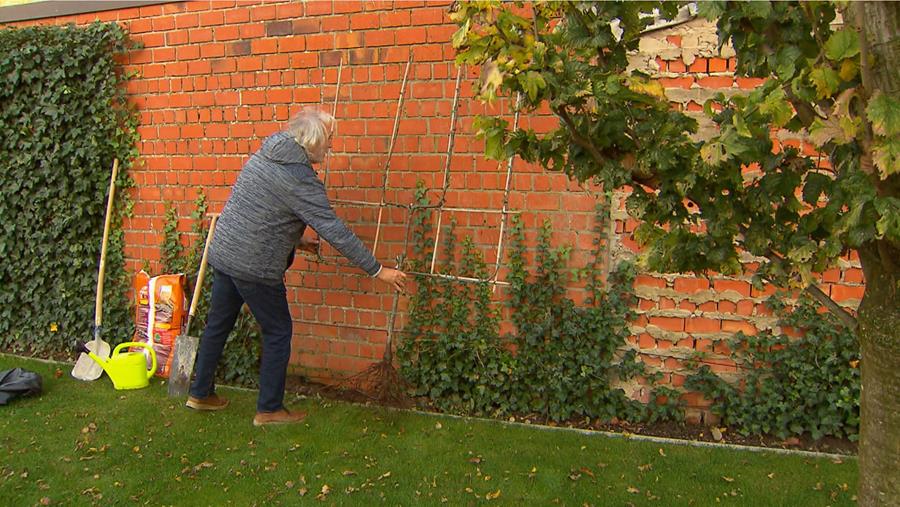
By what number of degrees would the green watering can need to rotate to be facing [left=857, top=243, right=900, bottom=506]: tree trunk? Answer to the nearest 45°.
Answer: approximately 135° to its left

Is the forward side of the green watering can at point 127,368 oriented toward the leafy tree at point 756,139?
no

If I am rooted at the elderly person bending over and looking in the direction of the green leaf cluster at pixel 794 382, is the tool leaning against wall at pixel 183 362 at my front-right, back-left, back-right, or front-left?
back-left

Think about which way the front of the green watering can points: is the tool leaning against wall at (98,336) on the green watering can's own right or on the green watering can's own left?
on the green watering can's own right

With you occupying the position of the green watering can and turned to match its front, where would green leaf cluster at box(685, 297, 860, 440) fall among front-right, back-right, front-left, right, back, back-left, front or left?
back-left

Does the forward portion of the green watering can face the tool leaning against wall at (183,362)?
no

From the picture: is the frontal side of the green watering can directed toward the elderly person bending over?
no

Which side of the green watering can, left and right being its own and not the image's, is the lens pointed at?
left
